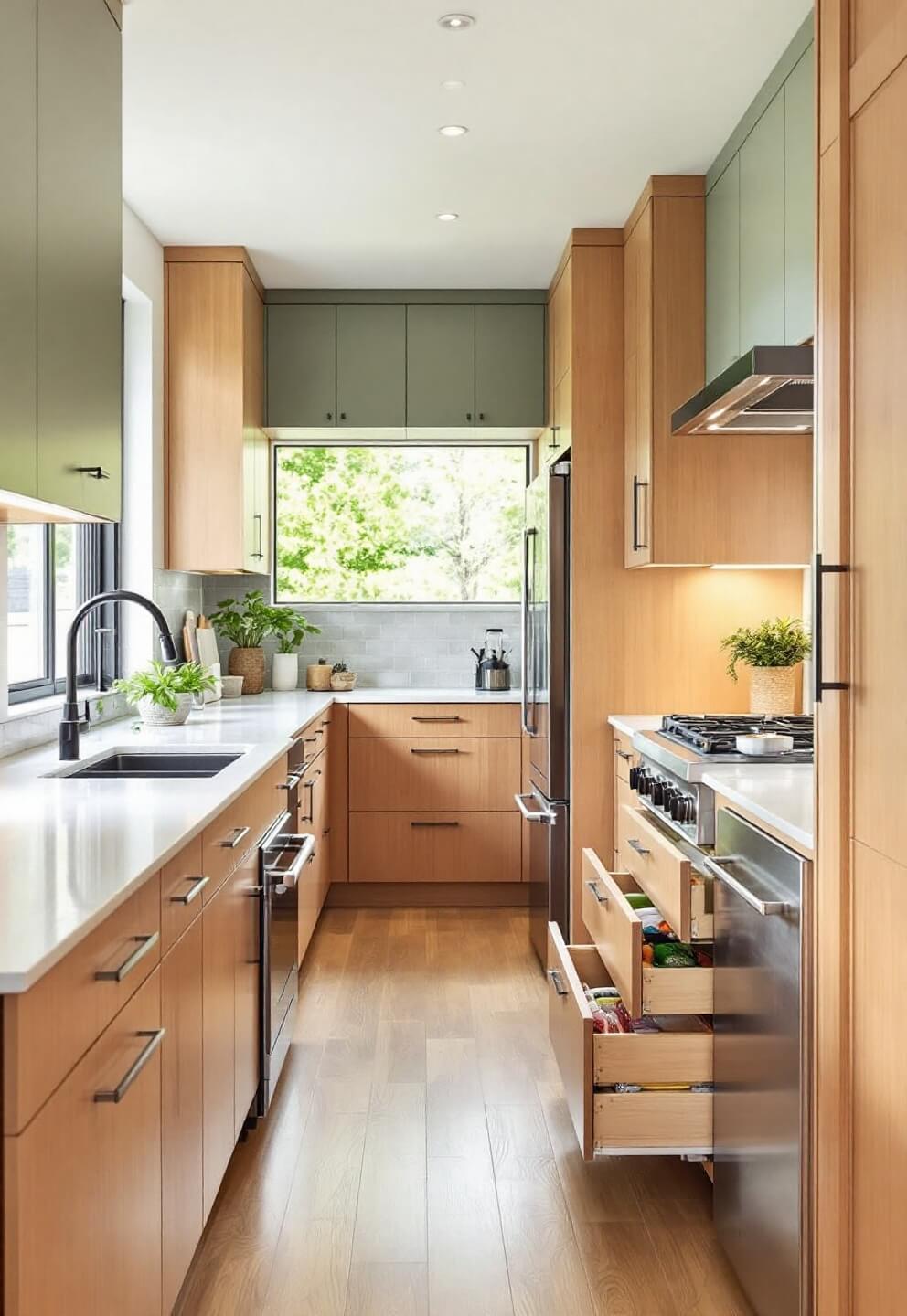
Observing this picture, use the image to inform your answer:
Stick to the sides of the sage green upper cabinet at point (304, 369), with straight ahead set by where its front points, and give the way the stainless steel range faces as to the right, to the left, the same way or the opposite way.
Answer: to the right

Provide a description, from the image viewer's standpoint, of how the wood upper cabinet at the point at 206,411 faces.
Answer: facing to the right of the viewer

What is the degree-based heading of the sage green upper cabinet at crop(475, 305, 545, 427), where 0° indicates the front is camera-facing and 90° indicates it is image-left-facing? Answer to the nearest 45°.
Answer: approximately 0°

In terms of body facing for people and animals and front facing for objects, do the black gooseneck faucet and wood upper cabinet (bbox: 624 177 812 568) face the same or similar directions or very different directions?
very different directions

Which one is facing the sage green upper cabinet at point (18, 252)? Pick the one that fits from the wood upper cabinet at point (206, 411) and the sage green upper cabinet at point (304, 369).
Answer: the sage green upper cabinet at point (304, 369)

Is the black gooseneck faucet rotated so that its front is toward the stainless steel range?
yes

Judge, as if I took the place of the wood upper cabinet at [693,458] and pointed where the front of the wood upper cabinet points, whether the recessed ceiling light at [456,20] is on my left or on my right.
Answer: on my left

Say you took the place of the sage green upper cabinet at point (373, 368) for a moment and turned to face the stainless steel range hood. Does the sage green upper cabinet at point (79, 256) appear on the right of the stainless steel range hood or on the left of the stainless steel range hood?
right

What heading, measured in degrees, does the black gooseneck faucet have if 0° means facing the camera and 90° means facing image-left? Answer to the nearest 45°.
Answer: approximately 270°

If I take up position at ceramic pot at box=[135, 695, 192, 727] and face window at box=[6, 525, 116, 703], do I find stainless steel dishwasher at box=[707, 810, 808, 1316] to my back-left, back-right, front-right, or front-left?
back-left
